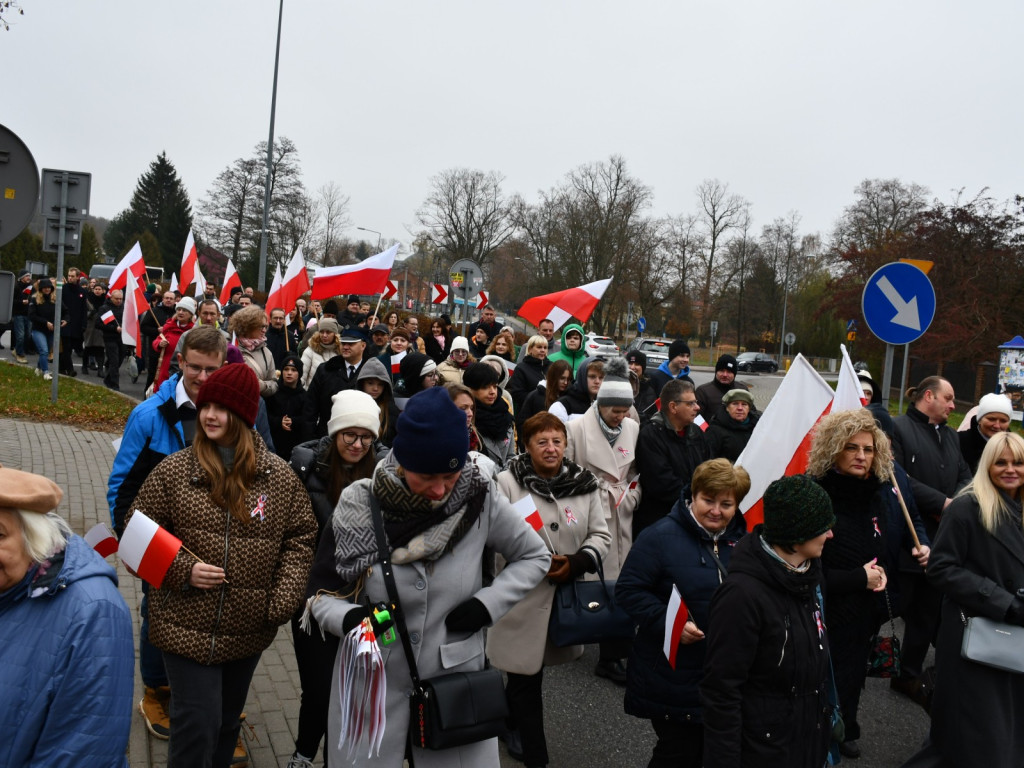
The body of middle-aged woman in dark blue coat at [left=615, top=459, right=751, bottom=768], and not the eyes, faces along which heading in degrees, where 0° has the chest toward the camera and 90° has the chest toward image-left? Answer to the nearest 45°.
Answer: approximately 315°

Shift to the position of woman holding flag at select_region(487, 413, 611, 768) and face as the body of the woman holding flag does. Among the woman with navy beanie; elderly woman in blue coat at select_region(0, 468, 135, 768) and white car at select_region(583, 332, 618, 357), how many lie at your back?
1

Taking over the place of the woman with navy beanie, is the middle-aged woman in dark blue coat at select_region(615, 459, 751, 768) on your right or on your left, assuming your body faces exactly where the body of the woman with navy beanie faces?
on your left

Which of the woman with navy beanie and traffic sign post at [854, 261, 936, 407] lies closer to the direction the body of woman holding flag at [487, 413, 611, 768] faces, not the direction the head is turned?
the woman with navy beanie

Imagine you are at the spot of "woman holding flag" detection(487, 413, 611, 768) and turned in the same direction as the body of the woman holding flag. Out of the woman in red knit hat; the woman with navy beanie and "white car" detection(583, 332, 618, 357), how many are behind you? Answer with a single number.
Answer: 1

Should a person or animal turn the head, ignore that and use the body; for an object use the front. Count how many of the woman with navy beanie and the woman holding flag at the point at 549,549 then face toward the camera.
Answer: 2

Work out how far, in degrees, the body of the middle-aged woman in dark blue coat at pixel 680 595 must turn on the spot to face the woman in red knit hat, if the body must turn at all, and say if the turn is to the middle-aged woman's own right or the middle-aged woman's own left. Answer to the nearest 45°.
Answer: approximately 90° to the middle-aged woman's own right

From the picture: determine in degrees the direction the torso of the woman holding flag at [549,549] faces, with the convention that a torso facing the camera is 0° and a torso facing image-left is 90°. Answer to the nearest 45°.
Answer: approximately 0°

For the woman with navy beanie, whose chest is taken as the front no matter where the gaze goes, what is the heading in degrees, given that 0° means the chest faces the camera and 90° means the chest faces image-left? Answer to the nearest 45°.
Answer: approximately 0°
